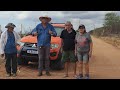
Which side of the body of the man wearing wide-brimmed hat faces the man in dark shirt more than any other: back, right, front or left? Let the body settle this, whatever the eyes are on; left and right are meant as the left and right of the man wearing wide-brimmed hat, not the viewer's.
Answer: left

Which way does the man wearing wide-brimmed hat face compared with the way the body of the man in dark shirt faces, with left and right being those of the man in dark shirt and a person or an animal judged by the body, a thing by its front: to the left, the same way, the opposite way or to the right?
the same way

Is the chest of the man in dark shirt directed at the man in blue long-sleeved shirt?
no

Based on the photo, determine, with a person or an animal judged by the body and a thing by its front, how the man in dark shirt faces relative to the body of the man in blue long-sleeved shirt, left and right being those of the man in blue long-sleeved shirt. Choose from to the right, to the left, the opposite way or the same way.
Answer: the same way

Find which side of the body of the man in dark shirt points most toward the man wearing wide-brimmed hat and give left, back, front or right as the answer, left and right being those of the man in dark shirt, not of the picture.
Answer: right

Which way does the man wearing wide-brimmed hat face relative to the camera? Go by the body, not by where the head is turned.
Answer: toward the camera

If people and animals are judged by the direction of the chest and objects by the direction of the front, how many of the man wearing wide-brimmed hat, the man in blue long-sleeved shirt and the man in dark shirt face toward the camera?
3

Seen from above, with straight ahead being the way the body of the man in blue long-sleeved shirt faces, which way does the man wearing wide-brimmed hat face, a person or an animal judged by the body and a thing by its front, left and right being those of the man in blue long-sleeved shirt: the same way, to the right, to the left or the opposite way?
the same way

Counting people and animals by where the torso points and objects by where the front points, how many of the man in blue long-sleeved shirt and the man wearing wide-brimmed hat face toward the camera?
2

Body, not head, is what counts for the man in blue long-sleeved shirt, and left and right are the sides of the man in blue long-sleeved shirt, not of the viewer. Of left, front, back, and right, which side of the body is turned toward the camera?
front
